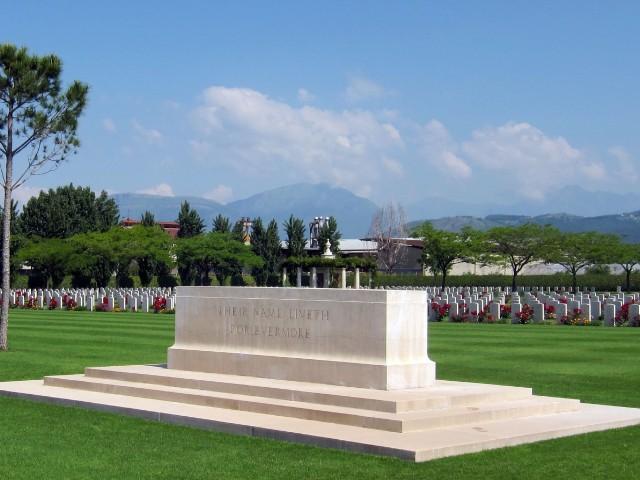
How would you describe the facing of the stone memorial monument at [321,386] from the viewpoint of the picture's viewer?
facing the viewer and to the left of the viewer
